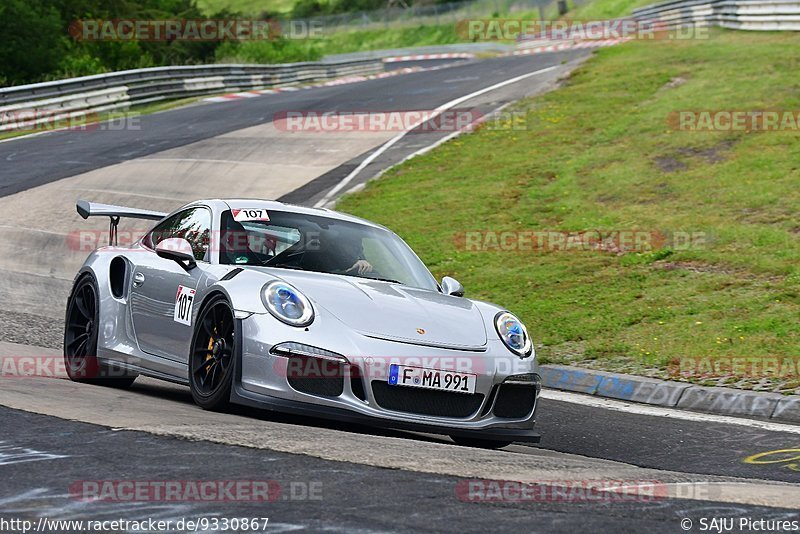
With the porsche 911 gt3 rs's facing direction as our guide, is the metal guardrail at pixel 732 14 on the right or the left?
on its left

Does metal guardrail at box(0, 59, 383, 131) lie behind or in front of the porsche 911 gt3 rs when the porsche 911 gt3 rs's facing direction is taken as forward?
behind

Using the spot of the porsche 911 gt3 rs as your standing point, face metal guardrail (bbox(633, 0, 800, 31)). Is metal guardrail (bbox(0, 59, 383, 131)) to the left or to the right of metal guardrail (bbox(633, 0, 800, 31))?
left

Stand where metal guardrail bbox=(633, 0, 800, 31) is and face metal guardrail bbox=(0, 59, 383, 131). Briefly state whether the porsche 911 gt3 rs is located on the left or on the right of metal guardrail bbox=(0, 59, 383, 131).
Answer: left

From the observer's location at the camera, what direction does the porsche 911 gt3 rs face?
facing the viewer and to the right of the viewer
